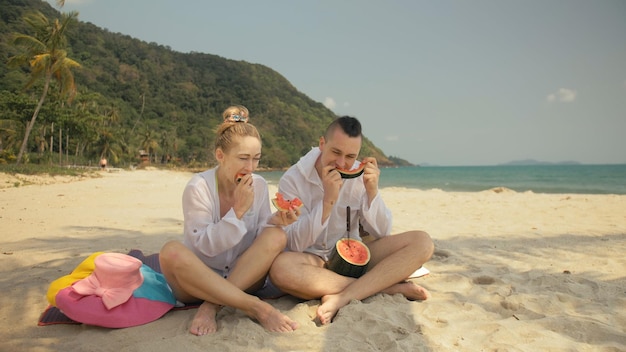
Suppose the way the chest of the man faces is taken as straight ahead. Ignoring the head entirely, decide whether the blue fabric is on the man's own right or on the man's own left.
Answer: on the man's own right

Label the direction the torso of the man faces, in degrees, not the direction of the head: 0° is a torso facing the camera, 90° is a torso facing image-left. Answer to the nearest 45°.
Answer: approximately 315°

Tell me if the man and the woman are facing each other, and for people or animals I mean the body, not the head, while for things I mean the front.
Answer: no

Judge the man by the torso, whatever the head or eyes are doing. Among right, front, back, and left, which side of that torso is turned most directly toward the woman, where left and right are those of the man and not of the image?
right

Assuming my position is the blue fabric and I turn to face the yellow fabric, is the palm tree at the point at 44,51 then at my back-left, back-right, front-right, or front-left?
front-right

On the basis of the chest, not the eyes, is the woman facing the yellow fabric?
no

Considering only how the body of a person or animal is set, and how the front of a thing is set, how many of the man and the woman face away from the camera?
0

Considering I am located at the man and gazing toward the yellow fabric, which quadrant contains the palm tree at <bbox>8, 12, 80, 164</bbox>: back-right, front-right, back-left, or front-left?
front-right

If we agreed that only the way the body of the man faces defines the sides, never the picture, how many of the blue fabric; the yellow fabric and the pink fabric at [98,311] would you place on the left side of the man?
0

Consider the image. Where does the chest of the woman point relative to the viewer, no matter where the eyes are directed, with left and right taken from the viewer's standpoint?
facing the viewer and to the right of the viewer

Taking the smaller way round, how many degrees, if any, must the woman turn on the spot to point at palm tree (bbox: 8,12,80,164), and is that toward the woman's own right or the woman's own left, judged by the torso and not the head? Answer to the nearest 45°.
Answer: approximately 180°

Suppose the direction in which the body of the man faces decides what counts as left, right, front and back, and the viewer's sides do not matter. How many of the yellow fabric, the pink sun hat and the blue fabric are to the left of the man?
0

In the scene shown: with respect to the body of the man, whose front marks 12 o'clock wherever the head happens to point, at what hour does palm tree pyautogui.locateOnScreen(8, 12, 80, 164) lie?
The palm tree is roughly at 6 o'clock from the man.

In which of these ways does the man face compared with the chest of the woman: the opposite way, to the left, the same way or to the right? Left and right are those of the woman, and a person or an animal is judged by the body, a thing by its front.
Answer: the same way
